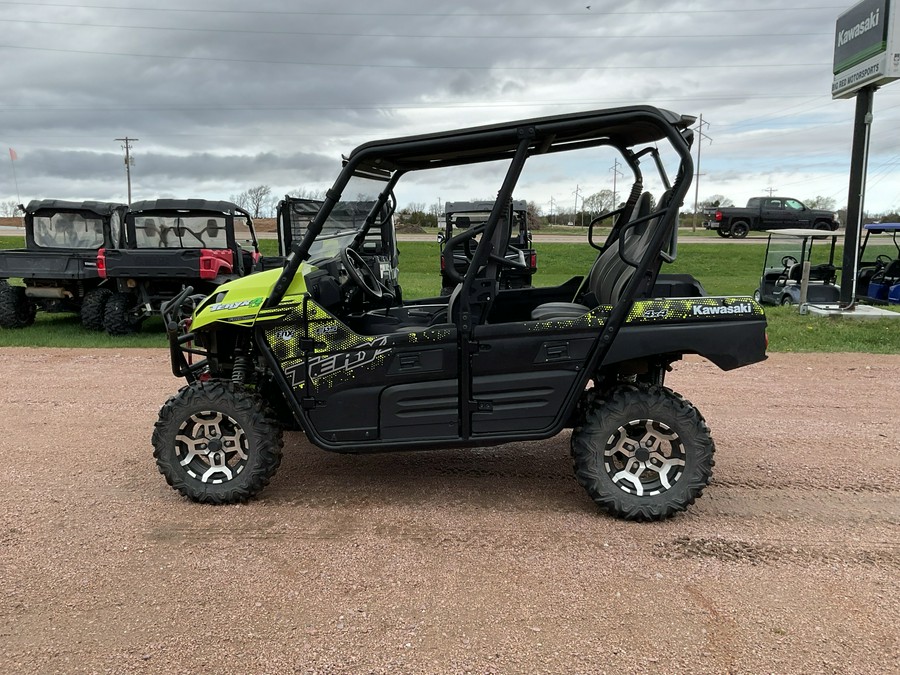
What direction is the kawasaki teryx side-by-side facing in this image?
to the viewer's left

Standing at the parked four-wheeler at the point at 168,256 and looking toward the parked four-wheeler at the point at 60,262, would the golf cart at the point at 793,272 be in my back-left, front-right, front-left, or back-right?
back-right

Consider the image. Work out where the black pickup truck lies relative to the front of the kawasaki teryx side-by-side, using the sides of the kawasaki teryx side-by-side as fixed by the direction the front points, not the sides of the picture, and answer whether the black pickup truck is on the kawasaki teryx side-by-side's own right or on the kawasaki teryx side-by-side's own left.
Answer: on the kawasaki teryx side-by-side's own right

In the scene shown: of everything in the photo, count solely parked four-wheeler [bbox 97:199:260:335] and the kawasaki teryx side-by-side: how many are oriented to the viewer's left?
1

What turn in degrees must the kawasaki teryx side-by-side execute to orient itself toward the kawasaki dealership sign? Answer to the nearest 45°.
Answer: approximately 135° to its right

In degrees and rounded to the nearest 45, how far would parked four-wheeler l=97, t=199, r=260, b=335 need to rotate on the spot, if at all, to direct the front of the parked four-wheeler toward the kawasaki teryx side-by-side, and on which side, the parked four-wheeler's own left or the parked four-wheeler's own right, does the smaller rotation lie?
approximately 135° to the parked four-wheeler's own right

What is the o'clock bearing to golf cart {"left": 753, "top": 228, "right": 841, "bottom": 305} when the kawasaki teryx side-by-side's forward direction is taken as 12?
The golf cart is roughly at 4 o'clock from the kawasaki teryx side-by-side.

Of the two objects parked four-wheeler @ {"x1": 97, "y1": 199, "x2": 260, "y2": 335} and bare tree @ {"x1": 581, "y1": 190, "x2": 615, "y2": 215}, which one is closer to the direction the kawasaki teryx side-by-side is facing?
the parked four-wheeler

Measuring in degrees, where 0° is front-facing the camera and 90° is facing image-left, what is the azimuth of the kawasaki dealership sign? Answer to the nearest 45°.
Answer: approximately 45°

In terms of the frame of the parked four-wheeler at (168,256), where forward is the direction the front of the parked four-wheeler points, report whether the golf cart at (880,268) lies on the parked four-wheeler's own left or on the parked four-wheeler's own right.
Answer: on the parked four-wheeler's own right
